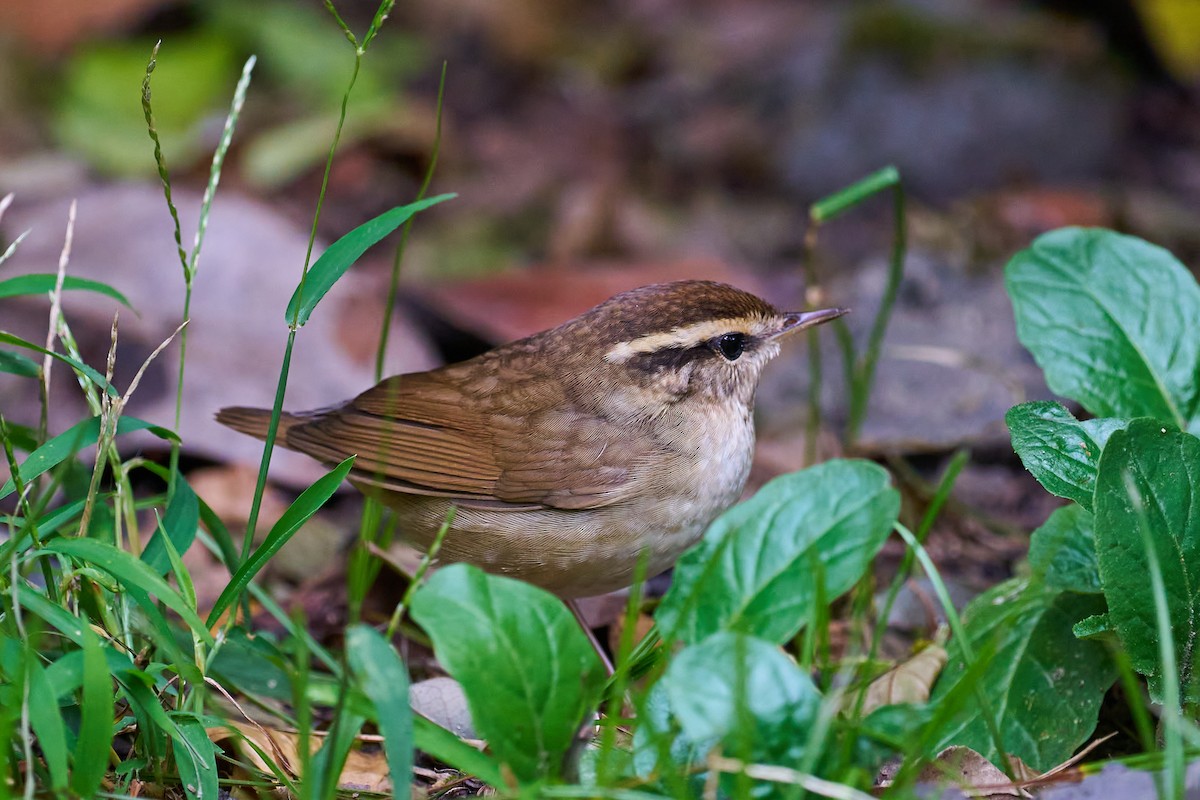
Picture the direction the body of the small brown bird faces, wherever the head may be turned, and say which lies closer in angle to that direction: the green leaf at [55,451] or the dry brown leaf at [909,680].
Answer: the dry brown leaf

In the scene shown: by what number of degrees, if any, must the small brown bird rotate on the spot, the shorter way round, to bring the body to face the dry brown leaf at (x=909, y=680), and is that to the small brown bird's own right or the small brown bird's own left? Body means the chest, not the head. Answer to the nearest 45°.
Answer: approximately 45° to the small brown bird's own right

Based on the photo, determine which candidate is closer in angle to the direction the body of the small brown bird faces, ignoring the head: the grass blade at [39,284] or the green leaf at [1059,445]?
the green leaf

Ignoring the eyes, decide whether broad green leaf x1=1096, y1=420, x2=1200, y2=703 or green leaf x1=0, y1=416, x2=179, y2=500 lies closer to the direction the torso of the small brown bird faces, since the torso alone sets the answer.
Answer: the broad green leaf

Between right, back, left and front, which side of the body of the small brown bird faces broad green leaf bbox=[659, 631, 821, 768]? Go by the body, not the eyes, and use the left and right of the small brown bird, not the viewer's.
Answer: right

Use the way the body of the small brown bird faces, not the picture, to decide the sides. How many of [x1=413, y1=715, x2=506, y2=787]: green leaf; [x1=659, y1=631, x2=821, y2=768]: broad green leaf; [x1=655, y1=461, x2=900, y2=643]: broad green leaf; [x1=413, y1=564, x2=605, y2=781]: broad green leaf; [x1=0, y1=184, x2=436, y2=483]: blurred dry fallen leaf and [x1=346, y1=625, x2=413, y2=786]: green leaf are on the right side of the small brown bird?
5

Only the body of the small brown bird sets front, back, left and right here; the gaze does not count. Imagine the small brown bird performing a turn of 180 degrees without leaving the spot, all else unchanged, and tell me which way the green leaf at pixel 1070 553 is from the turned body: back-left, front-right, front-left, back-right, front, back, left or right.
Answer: back-left

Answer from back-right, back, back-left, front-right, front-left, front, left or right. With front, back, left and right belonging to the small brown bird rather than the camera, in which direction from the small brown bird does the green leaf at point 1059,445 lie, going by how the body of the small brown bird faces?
front-right

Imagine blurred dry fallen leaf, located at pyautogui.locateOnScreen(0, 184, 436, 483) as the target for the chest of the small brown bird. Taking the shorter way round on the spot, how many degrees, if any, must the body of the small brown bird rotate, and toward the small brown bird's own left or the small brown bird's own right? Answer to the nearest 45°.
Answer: approximately 135° to the small brown bird's own left

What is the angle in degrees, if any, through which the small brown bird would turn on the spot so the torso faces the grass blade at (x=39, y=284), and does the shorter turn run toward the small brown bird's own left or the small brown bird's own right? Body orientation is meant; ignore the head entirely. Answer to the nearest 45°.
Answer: approximately 135° to the small brown bird's own right

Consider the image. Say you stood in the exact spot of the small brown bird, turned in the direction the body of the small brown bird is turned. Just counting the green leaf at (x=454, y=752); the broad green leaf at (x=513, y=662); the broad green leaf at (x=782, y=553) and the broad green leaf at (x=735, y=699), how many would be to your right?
4

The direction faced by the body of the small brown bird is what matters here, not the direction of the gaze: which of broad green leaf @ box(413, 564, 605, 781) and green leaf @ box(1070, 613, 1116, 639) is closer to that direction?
the green leaf

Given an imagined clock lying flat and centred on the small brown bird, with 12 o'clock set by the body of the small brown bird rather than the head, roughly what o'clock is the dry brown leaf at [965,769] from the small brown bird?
The dry brown leaf is roughly at 2 o'clock from the small brown bird.

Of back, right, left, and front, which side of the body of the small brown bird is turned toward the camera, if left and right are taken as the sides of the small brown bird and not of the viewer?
right

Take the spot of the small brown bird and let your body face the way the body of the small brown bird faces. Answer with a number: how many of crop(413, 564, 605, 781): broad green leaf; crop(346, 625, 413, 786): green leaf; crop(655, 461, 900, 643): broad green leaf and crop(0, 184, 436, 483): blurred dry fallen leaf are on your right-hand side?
3

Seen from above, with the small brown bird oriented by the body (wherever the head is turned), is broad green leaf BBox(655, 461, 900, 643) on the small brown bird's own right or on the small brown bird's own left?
on the small brown bird's own right
